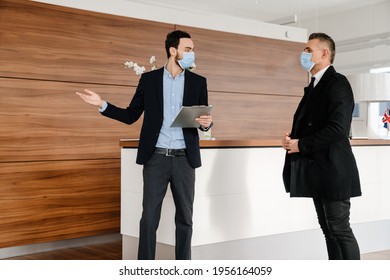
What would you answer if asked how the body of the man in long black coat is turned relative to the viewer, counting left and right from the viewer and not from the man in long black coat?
facing to the left of the viewer

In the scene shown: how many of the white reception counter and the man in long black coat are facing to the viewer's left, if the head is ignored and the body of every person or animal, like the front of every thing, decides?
1

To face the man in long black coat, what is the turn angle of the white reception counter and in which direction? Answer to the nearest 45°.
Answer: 0° — it already faces them

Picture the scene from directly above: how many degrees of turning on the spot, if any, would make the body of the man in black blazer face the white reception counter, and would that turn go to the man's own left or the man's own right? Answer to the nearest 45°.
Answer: approximately 135° to the man's own left

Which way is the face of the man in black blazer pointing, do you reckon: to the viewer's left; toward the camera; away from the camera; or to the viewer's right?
to the viewer's right

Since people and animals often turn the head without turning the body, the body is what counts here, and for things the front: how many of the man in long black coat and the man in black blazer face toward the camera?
1

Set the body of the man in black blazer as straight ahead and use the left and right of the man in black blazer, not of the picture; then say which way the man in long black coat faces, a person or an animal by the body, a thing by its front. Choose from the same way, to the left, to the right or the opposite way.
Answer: to the right

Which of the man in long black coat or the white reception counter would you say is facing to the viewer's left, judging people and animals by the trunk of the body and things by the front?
the man in long black coat

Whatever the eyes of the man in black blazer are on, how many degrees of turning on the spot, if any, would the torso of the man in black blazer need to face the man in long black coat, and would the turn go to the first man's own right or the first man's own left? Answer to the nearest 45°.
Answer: approximately 45° to the first man's own left

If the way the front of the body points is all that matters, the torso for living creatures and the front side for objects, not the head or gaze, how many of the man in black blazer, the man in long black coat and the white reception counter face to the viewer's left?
1

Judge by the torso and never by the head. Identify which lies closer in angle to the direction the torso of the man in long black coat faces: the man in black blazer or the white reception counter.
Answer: the man in black blazer

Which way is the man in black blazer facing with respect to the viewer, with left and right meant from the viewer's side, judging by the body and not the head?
facing the viewer

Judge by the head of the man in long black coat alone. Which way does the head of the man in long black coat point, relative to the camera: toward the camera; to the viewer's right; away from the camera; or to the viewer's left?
to the viewer's left

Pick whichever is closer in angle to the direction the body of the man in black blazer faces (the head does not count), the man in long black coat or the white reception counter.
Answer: the man in long black coat

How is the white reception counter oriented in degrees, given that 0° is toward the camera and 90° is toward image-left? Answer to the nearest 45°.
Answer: approximately 315°
